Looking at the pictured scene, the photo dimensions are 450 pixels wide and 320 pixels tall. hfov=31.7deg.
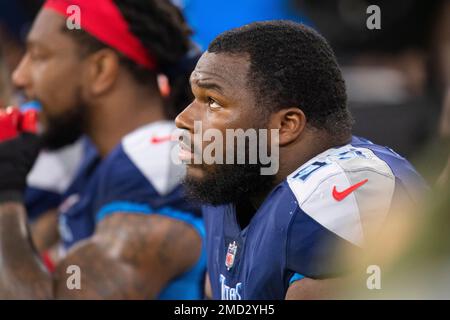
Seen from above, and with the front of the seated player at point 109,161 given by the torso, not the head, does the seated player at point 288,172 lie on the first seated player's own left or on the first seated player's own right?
on the first seated player's own left

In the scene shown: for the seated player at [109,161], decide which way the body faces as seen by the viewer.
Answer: to the viewer's left

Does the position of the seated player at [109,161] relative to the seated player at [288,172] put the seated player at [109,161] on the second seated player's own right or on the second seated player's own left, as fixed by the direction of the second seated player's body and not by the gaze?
on the second seated player's own right

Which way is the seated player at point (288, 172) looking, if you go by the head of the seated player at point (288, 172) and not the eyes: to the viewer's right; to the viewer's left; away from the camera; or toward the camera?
to the viewer's left

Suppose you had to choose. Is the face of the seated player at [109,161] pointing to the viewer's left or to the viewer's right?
to the viewer's left

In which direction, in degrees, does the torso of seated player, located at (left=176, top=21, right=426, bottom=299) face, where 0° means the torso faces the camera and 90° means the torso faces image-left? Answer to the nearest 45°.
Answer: approximately 45°
